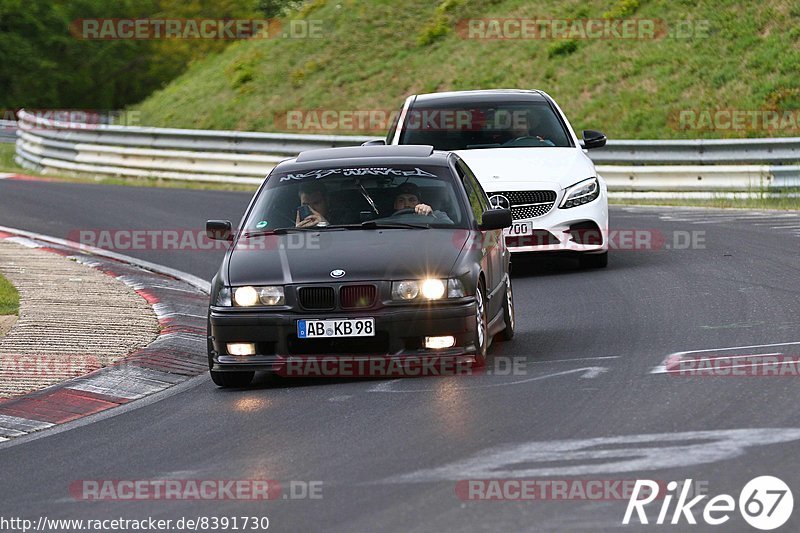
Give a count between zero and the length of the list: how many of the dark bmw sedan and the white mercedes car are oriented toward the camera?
2

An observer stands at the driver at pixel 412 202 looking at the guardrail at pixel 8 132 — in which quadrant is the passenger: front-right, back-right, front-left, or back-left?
front-left

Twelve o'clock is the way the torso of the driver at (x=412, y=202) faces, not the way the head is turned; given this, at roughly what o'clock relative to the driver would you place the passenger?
The passenger is roughly at 3 o'clock from the driver.

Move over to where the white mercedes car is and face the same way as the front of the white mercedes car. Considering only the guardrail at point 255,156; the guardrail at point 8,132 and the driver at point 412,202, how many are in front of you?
1

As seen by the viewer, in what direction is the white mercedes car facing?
toward the camera

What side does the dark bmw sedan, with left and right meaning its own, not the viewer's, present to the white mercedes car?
back

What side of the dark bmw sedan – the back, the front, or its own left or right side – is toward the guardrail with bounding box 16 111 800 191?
back

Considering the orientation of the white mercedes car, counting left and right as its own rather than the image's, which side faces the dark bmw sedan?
front

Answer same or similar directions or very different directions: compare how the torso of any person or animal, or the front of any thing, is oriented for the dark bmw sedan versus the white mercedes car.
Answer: same or similar directions

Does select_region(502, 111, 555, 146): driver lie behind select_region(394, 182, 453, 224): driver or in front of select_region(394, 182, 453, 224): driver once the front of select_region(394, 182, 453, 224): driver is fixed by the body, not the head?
behind

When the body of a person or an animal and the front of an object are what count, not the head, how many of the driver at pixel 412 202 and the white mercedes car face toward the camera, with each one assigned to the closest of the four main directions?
2

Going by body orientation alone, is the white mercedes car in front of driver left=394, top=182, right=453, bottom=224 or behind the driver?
behind

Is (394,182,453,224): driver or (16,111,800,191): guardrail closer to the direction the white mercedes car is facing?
the driver

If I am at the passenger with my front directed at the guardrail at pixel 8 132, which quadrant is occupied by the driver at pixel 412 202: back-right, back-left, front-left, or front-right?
back-right

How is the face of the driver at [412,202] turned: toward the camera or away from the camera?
toward the camera
